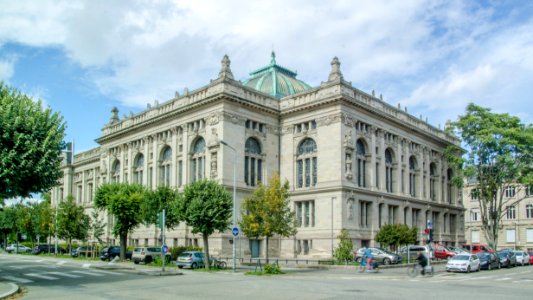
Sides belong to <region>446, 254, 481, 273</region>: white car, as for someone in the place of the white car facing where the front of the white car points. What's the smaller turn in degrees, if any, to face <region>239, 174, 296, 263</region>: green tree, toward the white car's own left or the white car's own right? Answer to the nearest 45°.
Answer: approximately 45° to the white car's own right

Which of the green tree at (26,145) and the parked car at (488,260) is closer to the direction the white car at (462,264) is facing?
the green tree

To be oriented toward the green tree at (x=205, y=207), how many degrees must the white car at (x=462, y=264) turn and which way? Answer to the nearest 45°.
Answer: approximately 45° to its right

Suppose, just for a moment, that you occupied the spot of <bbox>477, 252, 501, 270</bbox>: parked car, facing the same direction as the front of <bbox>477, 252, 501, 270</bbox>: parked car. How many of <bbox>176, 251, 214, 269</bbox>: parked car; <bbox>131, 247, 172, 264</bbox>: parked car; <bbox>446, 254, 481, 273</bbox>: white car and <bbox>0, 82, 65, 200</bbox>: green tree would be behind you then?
0

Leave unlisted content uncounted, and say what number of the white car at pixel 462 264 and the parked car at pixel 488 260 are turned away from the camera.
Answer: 0

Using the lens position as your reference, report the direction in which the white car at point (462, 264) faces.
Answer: facing the viewer and to the left of the viewer

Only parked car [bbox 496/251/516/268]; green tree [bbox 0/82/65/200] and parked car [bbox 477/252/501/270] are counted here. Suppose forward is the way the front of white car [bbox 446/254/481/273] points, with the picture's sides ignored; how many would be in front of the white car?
1

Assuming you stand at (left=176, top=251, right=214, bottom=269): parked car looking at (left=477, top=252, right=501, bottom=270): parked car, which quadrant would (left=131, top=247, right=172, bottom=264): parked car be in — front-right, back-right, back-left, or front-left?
back-left

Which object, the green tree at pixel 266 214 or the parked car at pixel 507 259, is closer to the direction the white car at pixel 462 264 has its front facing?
the green tree

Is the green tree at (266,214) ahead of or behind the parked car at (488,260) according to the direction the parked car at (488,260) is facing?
ahead

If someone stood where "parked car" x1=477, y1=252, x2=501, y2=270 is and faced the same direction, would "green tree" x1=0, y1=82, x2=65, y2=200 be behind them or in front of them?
in front

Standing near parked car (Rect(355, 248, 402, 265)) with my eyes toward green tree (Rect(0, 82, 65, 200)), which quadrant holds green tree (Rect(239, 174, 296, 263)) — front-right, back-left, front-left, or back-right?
front-right

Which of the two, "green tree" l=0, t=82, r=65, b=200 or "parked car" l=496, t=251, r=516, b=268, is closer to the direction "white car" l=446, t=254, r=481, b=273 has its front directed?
the green tree

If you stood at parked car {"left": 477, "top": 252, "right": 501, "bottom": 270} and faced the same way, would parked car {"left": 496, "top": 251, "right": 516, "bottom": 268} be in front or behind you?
behind

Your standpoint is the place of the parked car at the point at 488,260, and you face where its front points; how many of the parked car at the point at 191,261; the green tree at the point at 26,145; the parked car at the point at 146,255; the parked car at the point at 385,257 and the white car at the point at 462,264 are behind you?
0

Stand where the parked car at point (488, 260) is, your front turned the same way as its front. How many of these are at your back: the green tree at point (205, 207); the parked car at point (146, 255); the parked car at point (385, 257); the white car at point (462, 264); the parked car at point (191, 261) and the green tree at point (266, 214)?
0

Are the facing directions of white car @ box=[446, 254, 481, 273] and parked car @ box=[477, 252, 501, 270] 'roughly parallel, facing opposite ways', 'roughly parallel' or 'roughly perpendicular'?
roughly parallel

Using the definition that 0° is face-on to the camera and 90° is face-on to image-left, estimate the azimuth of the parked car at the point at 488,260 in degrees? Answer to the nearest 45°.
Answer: approximately 45°
